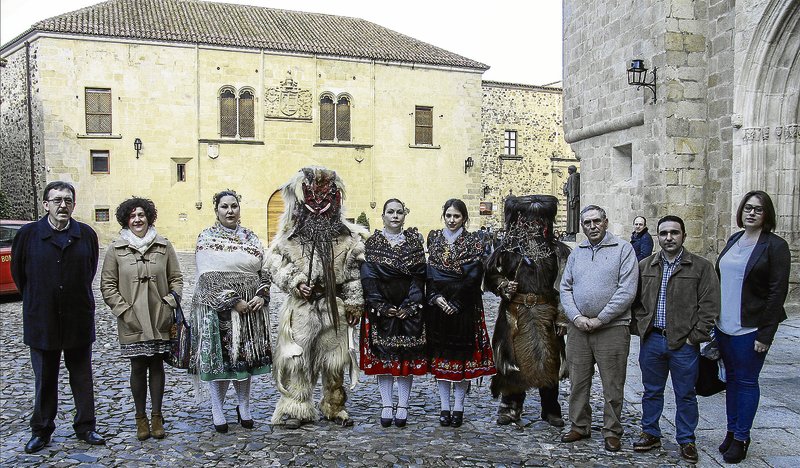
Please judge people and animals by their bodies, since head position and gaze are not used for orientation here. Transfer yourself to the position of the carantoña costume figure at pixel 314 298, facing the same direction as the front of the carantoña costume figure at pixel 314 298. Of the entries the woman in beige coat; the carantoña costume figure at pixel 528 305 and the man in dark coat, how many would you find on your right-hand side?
2

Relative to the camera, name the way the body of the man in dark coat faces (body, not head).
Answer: toward the camera

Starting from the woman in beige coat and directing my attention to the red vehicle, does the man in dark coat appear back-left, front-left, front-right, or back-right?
front-left

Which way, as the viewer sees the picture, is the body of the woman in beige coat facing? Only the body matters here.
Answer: toward the camera

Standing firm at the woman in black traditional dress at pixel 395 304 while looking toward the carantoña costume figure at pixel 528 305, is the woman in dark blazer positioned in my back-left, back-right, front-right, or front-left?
front-right

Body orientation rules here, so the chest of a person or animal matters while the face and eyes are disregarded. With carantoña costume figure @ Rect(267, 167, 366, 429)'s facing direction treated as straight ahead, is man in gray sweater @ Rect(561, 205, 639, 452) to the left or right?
on its left

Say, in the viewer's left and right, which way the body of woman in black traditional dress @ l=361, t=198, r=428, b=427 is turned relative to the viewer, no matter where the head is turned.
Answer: facing the viewer

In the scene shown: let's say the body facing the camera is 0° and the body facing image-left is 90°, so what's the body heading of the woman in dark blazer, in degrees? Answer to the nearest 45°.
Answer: approximately 45°

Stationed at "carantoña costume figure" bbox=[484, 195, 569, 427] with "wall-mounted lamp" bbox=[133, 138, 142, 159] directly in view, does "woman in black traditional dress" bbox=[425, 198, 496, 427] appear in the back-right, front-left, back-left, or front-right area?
front-left

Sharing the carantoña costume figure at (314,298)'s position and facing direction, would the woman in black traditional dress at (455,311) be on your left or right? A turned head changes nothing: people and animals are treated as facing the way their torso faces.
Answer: on your left

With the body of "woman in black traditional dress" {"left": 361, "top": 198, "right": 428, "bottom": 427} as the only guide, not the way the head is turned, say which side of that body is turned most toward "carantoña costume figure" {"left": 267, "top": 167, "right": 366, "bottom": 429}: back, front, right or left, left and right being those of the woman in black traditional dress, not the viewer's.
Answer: right

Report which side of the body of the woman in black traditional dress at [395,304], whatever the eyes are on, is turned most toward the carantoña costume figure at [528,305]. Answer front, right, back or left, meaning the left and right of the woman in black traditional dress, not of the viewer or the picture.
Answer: left

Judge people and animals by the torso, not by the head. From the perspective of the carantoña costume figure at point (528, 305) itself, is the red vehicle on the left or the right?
on its right

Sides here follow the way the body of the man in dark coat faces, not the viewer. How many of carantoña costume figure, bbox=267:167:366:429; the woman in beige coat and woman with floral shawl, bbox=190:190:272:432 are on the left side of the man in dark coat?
3
